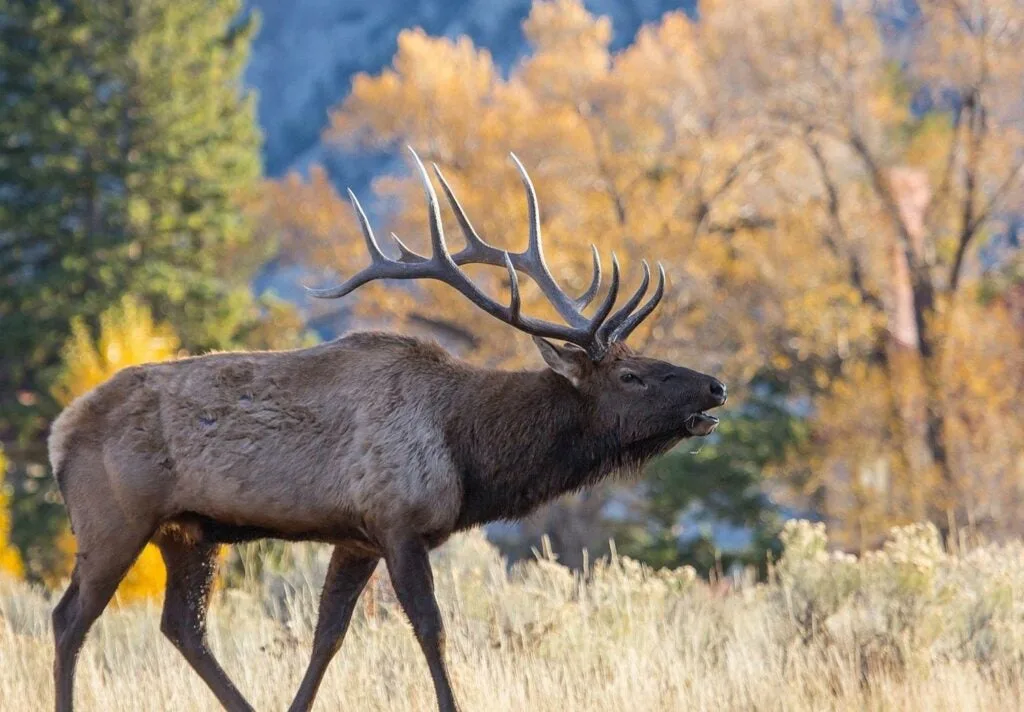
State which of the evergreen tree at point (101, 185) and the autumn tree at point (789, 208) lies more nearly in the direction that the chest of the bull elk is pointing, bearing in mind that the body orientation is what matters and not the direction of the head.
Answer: the autumn tree

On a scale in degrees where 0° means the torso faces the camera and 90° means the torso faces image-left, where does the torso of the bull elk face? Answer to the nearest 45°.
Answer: approximately 270°

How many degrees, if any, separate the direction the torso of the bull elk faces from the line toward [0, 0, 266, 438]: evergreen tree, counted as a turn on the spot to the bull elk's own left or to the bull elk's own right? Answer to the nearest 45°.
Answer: approximately 90° to the bull elk's own left

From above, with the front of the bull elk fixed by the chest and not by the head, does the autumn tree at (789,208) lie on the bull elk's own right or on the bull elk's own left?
on the bull elk's own left
